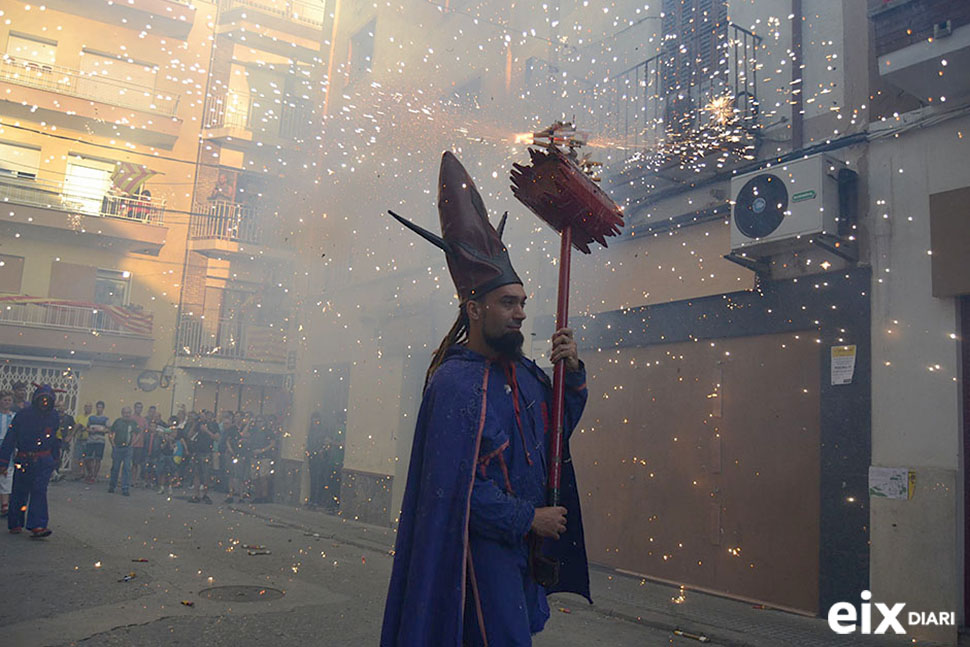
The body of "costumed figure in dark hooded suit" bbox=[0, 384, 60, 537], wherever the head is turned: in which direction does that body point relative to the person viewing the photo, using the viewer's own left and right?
facing the viewer

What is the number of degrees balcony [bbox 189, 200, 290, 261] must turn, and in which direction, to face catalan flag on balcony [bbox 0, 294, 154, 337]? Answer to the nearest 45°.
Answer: approximately 135° to its right

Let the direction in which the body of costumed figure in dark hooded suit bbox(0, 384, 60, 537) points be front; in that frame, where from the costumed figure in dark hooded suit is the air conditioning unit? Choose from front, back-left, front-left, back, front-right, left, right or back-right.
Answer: front-left

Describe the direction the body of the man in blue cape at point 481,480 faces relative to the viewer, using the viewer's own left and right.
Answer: facing the viewer and to the right of the viewer

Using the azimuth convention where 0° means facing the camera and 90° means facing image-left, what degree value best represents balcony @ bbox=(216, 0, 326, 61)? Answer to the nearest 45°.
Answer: approximately 315°

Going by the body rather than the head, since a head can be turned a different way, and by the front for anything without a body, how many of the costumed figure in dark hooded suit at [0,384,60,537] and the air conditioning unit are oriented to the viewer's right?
0

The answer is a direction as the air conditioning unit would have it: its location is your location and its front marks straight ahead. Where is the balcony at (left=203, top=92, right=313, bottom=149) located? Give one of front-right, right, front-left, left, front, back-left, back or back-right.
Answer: right

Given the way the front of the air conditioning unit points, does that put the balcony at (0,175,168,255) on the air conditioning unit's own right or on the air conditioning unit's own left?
on the air conditioning unit's own right

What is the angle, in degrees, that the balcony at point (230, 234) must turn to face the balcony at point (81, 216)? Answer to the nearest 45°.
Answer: approximately 135° to its right

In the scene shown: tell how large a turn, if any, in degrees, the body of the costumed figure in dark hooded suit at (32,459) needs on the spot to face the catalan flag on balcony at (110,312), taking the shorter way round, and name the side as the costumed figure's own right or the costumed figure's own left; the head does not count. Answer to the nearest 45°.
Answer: approximately 180°
